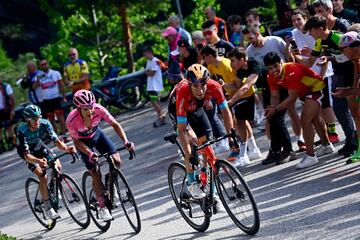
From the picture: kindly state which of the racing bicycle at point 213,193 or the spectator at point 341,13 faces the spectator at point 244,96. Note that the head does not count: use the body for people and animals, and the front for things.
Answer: the spectator at point 341,13

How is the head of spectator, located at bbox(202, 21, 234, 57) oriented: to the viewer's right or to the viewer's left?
to the viewer's left

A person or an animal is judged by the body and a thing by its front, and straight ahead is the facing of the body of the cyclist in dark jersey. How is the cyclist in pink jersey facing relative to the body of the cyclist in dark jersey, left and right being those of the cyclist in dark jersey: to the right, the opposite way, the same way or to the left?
the same way

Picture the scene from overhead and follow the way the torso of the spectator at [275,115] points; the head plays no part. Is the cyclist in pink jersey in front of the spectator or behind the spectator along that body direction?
in front

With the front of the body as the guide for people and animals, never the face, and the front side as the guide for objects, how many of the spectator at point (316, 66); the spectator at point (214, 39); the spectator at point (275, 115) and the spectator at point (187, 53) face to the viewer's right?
0

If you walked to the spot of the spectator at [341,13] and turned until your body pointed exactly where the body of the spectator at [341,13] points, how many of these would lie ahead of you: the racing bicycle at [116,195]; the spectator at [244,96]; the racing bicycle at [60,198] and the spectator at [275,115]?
4

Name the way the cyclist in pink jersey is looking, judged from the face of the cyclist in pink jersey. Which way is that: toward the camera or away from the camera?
toward the camera

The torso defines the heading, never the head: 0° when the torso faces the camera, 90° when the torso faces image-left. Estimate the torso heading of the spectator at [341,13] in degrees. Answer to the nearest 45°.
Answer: approximately 45°

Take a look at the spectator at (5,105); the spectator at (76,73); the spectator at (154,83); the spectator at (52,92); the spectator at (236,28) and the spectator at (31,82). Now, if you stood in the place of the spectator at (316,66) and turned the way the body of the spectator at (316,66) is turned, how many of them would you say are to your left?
0

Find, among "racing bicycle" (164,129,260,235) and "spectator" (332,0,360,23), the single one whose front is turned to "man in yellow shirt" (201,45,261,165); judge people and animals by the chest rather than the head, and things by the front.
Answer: the spectator

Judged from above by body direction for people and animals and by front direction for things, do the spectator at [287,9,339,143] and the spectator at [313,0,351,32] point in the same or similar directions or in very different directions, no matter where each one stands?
same or similar directions
